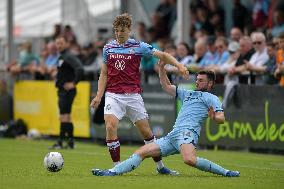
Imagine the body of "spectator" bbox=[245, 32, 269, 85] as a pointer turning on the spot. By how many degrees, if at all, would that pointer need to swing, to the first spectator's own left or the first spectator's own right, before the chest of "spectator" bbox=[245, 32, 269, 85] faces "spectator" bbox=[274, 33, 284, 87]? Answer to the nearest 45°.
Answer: approximately 90° to the first spectator's own left

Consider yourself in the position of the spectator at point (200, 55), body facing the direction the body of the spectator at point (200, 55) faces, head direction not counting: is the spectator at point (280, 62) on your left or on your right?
on your left

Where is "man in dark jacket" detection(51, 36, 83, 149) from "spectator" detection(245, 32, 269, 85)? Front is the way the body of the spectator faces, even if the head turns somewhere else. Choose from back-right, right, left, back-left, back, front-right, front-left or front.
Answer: front-right

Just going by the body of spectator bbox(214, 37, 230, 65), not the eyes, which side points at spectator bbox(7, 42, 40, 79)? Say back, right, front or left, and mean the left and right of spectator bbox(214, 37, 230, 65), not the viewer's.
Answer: right

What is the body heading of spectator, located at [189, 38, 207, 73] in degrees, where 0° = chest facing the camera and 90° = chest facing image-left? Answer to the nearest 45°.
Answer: approximately 45°

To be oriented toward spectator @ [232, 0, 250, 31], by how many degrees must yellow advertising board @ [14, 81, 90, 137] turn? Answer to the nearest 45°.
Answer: approximately 90° to its left

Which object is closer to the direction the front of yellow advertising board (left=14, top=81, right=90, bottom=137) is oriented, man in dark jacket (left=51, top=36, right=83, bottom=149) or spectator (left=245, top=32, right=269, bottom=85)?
the man in dark jacket

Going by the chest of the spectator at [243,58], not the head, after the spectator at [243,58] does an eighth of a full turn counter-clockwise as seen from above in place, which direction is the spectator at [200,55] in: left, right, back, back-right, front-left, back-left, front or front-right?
back-right

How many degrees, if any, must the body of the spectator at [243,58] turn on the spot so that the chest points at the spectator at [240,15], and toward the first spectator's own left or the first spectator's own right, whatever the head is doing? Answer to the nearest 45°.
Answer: approximately 135° to the first spectator's own right
